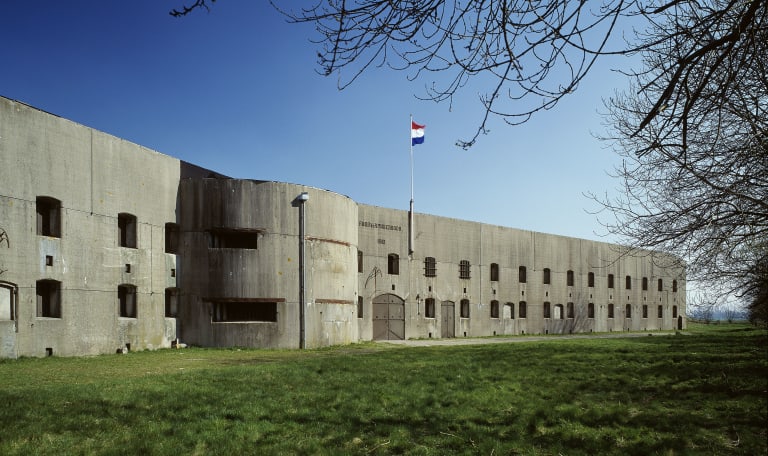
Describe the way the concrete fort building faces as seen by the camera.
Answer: facing the viewer and to the right of the viewer
